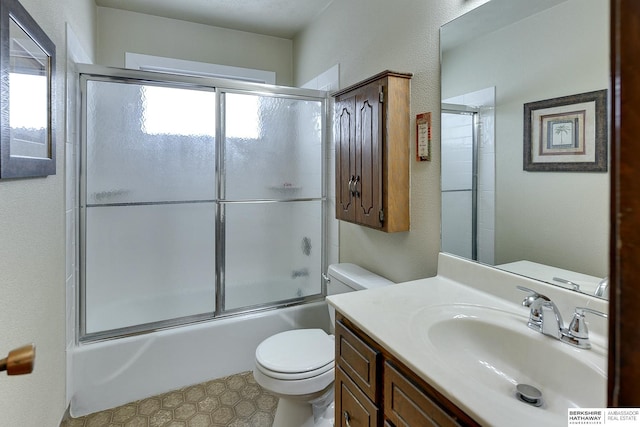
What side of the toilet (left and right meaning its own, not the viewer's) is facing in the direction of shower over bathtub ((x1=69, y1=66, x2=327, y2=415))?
right

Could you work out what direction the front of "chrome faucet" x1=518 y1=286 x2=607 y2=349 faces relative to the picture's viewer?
facing the viewer and to the left of the viewer

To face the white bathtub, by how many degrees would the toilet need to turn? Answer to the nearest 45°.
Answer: approximately 90° to its right

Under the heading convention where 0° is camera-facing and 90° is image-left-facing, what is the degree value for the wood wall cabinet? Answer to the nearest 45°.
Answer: approximately 45°

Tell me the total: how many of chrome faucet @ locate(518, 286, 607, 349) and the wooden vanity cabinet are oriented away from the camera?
0

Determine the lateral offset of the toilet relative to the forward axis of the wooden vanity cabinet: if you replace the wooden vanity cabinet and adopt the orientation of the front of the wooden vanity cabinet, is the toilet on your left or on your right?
on your right

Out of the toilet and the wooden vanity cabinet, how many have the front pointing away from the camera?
0
